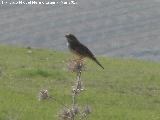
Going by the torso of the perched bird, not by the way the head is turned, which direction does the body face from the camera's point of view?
to the viewer's left
